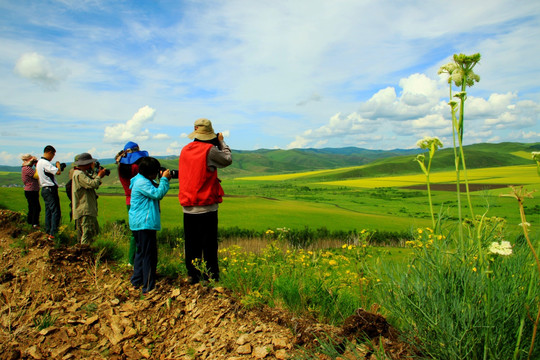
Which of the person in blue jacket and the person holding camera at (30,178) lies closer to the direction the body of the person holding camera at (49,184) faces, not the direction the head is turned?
the person in blue jacket

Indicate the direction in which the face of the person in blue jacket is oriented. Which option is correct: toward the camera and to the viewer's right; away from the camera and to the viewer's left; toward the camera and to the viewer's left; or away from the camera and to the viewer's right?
away from the camera and to the viewer's right

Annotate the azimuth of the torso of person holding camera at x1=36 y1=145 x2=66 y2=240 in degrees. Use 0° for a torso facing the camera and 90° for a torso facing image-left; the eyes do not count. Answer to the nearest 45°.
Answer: approximately 270°

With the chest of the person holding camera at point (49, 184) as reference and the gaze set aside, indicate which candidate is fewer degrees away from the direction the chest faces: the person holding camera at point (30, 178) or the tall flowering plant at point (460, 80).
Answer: the tall flowering plant

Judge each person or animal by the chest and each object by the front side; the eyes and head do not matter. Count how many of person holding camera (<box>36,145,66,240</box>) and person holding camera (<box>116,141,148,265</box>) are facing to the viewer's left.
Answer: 0

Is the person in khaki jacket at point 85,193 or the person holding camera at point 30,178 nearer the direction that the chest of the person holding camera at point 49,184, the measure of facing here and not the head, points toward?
the person in khaki jacket

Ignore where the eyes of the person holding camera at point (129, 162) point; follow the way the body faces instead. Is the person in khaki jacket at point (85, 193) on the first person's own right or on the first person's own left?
on the first person's own left

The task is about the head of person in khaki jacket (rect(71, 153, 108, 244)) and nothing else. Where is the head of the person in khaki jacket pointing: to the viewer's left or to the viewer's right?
to the viewer's right

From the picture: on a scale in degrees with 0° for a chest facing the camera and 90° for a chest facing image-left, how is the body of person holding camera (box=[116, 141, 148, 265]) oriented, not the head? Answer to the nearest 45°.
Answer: approximately 225°
